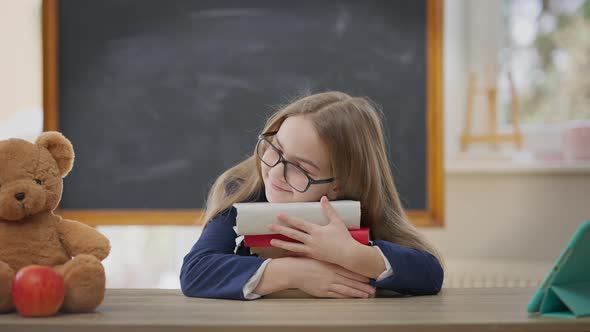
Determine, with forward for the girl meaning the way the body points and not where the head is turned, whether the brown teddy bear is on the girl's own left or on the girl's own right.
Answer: on the girl's own right

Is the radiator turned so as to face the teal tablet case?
yes

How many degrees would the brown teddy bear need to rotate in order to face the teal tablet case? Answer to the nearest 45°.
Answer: approximately 45° to its left

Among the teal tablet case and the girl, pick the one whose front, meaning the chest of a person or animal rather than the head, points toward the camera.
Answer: the girl

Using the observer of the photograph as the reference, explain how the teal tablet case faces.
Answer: facing away from the viewer and to the left of the viewer

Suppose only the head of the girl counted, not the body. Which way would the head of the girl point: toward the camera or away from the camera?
toward the camera

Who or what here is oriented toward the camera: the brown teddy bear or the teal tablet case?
the brown teddy bear

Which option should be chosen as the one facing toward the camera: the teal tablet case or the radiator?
the radiator

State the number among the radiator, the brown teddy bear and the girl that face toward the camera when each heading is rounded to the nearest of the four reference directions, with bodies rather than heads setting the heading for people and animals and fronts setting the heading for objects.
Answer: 3

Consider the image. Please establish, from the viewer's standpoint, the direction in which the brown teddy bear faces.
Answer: facing the viewer

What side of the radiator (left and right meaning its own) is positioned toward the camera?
front

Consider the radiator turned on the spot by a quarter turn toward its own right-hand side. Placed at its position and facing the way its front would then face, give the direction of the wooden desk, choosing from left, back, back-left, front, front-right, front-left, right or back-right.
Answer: left

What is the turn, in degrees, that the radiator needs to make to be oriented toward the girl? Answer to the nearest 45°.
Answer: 0° — it already faces them

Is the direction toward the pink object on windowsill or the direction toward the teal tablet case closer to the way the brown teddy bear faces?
the teal tablet case
